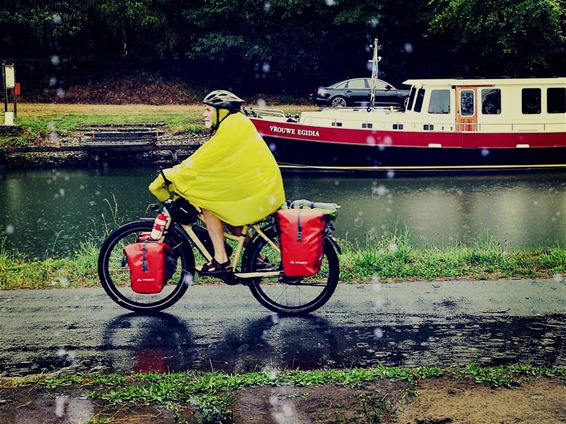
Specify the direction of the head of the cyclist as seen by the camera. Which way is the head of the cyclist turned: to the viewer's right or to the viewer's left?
to the viewer's left

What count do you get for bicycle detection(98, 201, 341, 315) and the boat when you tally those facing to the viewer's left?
2

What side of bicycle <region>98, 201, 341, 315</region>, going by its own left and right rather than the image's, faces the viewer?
left

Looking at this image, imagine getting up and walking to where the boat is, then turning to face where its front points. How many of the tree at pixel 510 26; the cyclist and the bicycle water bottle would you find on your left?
2

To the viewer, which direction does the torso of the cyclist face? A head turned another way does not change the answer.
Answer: to the viewer's left

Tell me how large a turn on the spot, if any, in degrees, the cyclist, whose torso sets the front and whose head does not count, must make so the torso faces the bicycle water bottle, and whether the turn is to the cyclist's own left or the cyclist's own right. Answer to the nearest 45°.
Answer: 0° — they already face it

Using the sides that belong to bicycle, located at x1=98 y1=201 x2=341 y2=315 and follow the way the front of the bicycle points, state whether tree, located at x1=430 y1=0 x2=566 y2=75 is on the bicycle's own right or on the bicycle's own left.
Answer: on the bicycle's own right

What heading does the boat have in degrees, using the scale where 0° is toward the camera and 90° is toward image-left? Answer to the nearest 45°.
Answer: approximately 90°

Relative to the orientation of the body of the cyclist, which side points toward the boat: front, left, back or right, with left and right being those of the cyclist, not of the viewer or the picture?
right

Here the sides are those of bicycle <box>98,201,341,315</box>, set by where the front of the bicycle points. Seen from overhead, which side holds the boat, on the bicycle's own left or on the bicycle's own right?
on the bicycle's own right
